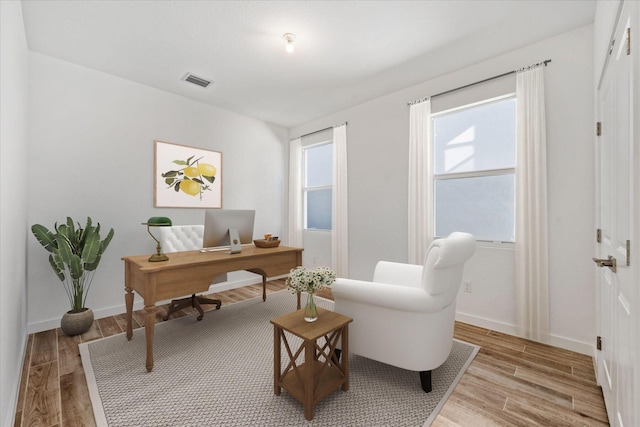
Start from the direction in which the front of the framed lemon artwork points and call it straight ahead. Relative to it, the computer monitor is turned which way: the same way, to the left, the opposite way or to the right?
the opposite way

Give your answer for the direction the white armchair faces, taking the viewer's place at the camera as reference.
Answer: facing away from the viewer and to the left of the viewer

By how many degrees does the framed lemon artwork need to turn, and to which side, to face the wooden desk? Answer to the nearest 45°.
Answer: approximately 45° to its right

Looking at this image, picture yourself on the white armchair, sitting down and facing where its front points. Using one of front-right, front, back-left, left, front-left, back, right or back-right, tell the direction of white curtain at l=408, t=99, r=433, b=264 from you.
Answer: front-right

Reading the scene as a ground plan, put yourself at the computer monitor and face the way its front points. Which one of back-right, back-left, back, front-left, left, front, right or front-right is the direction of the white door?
back

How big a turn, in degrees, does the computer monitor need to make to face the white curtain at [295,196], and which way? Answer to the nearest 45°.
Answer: approximately 90° to its right

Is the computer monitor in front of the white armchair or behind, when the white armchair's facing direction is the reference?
in front

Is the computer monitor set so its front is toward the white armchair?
no

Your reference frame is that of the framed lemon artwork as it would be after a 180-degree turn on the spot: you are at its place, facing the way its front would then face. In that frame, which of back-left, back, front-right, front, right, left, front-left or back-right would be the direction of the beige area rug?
back-left

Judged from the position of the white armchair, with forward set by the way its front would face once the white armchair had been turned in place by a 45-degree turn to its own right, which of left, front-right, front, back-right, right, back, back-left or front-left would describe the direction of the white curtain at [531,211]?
front-right

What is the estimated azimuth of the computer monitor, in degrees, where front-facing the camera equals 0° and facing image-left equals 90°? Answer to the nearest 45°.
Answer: approximately 135°

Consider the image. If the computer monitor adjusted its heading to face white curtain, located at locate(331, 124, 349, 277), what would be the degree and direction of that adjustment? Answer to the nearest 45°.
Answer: approximately 90° to its right

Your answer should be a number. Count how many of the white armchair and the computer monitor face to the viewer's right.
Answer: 0

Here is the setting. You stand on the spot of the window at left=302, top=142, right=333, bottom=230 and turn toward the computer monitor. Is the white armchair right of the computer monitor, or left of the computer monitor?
left

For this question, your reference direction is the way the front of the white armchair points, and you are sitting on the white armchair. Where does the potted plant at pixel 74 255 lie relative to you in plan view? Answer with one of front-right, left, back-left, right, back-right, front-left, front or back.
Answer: front-left

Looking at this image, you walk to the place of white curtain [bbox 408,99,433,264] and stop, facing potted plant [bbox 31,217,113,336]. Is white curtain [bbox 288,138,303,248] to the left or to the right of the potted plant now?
right
